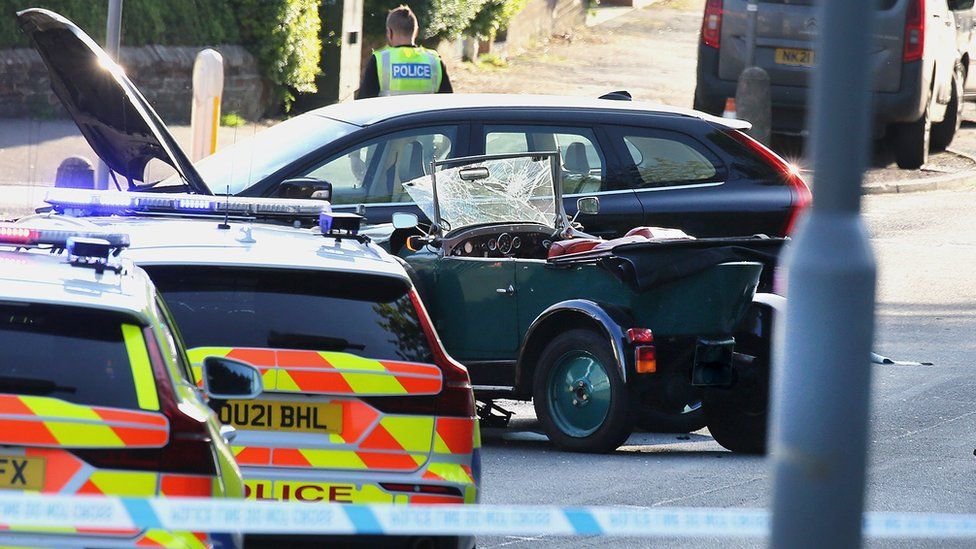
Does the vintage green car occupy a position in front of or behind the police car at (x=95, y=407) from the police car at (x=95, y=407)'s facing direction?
in front

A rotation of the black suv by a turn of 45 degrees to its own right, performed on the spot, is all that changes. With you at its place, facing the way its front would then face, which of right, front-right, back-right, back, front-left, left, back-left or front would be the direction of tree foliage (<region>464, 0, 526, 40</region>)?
front-right

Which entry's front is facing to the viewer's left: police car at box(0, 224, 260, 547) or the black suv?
the black suv

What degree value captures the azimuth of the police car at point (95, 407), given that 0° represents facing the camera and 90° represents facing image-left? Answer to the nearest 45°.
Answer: approximately 180°

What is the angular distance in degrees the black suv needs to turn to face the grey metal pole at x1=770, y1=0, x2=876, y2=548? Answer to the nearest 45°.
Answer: approximately 90° to its left

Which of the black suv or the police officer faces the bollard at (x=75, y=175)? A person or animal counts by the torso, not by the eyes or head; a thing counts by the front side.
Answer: the black suv

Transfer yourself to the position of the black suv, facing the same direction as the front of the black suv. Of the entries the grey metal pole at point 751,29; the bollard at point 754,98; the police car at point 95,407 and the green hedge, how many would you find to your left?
1

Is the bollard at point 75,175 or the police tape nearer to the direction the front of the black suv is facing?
the bollard

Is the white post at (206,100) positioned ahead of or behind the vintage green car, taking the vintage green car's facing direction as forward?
ahead

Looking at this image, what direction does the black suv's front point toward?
to the viewer's left

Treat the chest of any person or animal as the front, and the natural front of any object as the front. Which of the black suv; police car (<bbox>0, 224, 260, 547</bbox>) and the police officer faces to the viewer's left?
the black suv

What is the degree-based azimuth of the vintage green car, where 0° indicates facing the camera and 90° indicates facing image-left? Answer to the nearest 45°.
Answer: approximately 135°

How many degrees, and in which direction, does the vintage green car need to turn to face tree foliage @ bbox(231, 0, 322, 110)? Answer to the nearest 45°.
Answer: approximately 45° to its right

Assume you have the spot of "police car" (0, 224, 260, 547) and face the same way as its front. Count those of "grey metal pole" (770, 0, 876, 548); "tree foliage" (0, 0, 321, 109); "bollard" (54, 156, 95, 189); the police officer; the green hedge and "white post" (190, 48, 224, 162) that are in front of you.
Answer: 5

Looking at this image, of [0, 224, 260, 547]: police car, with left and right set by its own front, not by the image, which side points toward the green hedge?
front

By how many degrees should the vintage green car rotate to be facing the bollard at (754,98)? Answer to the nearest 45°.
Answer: approximately 45° to its right

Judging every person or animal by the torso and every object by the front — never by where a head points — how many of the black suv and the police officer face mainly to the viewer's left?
1
